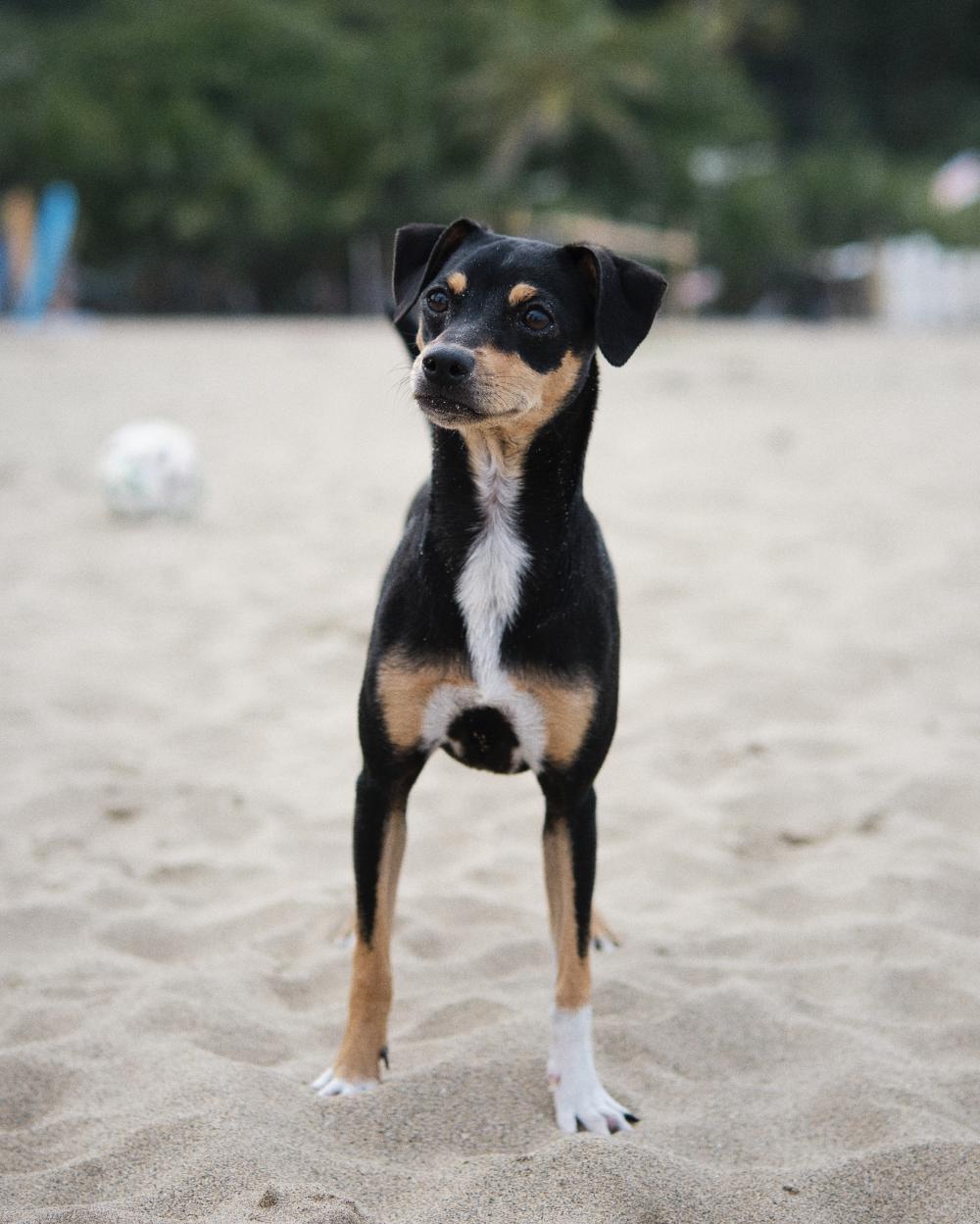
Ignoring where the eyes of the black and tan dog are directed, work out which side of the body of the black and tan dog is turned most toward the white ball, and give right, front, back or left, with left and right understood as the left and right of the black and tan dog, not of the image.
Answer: back

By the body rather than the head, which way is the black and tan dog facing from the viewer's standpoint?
toward the camera
